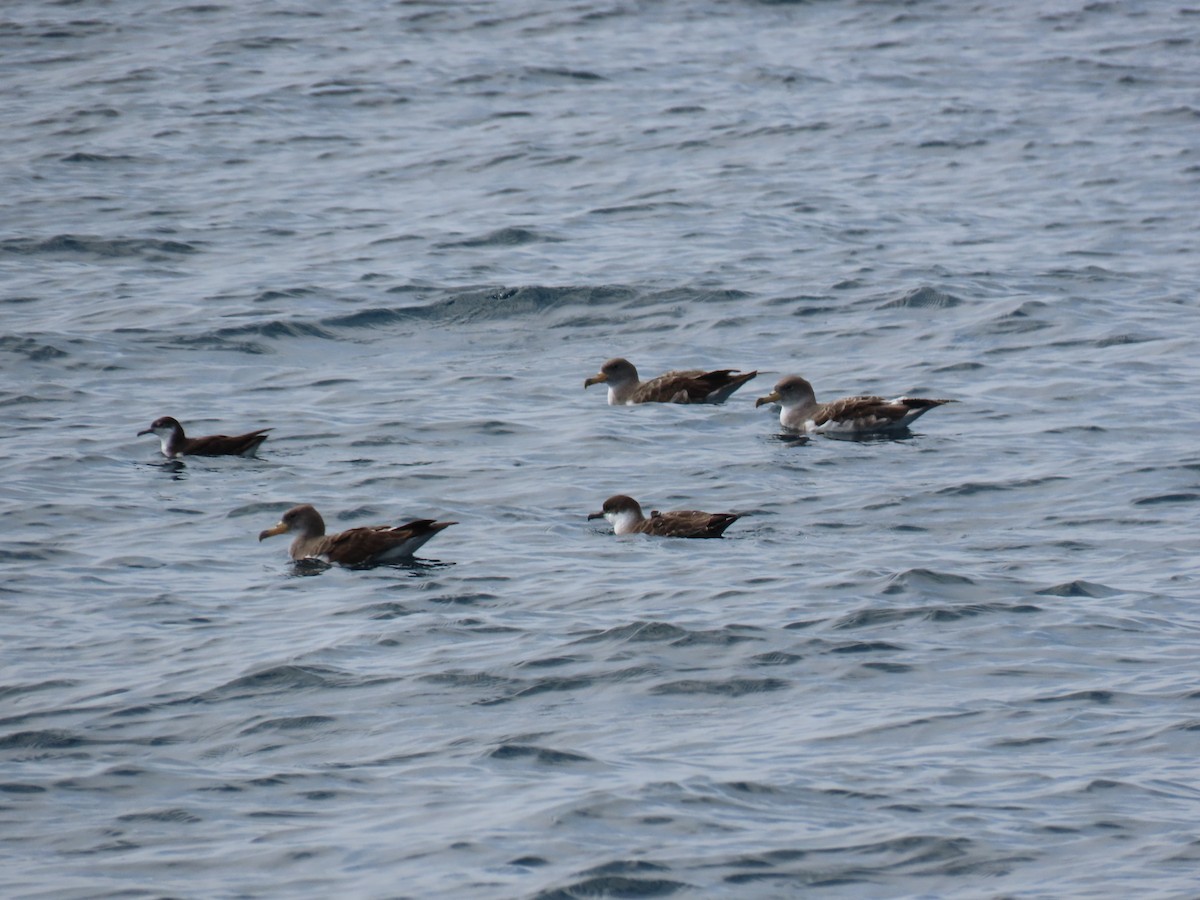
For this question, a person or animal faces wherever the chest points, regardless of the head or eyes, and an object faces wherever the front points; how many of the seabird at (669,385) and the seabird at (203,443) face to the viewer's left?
2

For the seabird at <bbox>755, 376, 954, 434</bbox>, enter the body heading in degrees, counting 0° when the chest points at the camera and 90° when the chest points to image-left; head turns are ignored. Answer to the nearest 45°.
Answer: approximately 90°

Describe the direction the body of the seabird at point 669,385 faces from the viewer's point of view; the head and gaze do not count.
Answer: to the viewer's left

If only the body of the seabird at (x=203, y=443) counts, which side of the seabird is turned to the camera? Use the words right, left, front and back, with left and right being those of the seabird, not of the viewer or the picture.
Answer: left

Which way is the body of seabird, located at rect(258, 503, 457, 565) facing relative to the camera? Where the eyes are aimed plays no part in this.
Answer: to the viewer's left

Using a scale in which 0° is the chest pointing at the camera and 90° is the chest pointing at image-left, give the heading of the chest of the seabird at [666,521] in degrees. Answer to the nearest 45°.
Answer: approximately 90°

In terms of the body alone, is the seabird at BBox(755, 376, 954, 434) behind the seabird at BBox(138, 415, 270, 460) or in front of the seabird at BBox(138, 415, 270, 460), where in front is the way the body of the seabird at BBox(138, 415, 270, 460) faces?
behind

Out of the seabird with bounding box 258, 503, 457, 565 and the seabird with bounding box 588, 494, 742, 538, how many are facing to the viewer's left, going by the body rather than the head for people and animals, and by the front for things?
2
